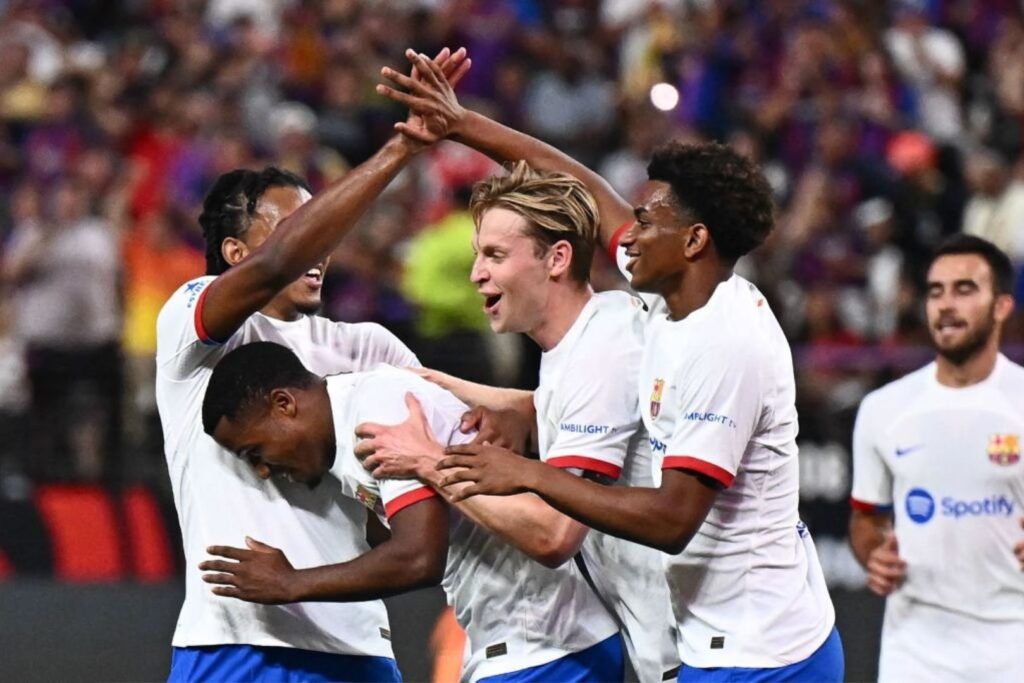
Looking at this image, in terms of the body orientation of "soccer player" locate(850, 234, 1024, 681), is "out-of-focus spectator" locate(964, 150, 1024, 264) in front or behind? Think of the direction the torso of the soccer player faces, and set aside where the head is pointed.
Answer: behind

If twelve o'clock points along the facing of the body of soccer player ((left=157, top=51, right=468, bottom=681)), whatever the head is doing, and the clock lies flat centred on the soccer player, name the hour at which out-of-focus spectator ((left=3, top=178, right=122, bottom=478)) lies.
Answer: The out-of-focus spectator is roughly at 7 o'clock from the soccer player.

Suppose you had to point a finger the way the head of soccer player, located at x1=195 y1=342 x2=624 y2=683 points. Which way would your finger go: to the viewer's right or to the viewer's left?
to the viewer's left

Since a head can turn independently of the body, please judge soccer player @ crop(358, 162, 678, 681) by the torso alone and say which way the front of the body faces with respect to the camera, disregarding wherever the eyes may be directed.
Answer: to the viewer's left

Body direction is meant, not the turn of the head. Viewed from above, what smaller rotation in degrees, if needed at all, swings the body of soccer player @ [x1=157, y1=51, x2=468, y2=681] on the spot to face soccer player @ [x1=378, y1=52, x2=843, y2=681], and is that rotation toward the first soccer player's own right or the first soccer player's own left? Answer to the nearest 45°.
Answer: approximately 45° to the first soccer player's own left

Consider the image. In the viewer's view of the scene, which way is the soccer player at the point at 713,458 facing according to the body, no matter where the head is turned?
to the viewer's left

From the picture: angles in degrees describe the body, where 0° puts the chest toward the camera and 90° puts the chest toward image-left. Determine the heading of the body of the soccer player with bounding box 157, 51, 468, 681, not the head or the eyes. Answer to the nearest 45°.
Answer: approximately 315°

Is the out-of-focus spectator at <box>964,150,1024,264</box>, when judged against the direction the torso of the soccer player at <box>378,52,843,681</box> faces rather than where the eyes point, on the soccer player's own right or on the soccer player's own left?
on the soccer player's own right

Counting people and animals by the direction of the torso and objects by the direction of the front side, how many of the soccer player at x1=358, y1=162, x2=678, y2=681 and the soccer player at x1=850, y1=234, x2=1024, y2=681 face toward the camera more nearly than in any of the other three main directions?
1

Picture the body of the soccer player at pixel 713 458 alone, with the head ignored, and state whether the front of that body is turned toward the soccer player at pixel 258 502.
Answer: yes

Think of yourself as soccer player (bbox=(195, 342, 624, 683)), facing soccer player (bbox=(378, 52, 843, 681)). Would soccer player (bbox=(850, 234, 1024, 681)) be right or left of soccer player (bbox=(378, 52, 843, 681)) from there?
left
